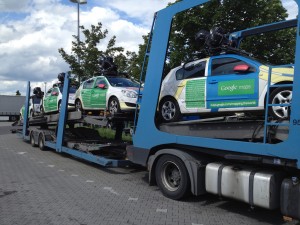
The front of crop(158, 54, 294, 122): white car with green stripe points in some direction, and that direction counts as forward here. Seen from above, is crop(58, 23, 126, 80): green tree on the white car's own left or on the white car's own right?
on the white car's own left

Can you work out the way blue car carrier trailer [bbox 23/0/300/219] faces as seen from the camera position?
facing the viewer and to the right of the viewer

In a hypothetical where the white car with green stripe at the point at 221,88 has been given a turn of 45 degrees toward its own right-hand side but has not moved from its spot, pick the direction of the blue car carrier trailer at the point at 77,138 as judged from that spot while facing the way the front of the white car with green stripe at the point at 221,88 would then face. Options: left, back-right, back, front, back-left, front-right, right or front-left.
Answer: back

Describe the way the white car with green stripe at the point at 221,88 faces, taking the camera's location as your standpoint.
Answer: facing to the right of the viewer

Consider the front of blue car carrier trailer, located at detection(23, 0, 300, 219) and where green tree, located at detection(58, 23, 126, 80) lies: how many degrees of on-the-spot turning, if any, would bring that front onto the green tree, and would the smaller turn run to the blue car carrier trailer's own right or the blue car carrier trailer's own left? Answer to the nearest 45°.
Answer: approximately 135° to the blue car carrier trailer's own left

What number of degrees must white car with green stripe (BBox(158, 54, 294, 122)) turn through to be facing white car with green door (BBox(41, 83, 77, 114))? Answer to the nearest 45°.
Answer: approximately 135° to its left
